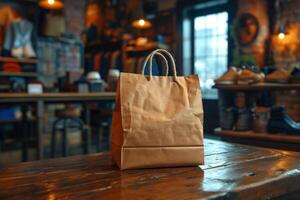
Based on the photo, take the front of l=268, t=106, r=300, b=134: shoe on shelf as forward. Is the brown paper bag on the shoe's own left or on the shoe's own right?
on the shoe's own right

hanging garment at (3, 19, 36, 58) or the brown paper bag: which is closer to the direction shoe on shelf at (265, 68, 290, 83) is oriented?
the hanging garment

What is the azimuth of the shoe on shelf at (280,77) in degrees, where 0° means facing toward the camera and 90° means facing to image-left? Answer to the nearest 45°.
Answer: approximately 90°
